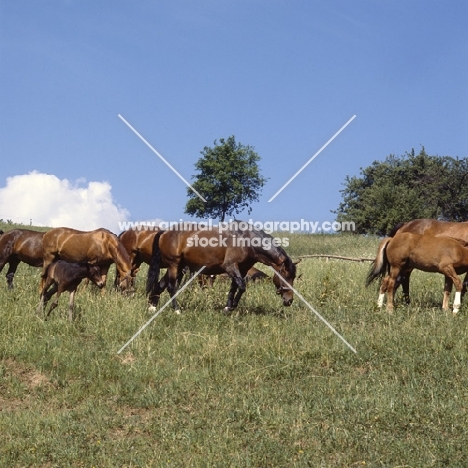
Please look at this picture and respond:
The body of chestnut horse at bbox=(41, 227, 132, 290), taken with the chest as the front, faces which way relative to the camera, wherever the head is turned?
to the viewer's right

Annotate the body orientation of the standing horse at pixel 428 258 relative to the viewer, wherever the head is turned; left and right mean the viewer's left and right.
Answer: facing to the right of the viewer

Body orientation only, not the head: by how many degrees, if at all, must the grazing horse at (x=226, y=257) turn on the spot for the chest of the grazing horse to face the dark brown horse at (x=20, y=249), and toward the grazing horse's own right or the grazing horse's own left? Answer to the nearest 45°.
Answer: approximately 135° to the grazing horse's own left

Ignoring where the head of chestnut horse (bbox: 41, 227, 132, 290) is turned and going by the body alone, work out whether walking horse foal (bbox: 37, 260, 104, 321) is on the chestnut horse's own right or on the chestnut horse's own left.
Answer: on the chestnut horse's own right

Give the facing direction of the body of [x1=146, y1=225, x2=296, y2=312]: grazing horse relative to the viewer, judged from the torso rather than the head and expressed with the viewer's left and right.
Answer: facing to the right of the viewer

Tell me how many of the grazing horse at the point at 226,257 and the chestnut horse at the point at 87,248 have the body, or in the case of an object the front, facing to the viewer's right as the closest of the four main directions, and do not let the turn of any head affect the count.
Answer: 2

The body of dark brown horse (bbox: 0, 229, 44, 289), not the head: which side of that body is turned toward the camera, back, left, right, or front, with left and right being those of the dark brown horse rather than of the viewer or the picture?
right

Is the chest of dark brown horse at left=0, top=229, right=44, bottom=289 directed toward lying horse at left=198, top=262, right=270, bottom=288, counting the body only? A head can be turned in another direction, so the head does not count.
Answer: yes

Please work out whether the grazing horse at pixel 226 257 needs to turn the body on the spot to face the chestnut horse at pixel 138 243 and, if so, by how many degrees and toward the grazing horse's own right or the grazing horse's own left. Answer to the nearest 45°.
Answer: approximately 135° to the grazing horse's own left

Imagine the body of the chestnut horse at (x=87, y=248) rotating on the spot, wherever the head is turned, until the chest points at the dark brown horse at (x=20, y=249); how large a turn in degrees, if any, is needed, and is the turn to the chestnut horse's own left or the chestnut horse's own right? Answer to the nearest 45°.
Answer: approximately 135° to the chestnut horse's own left
